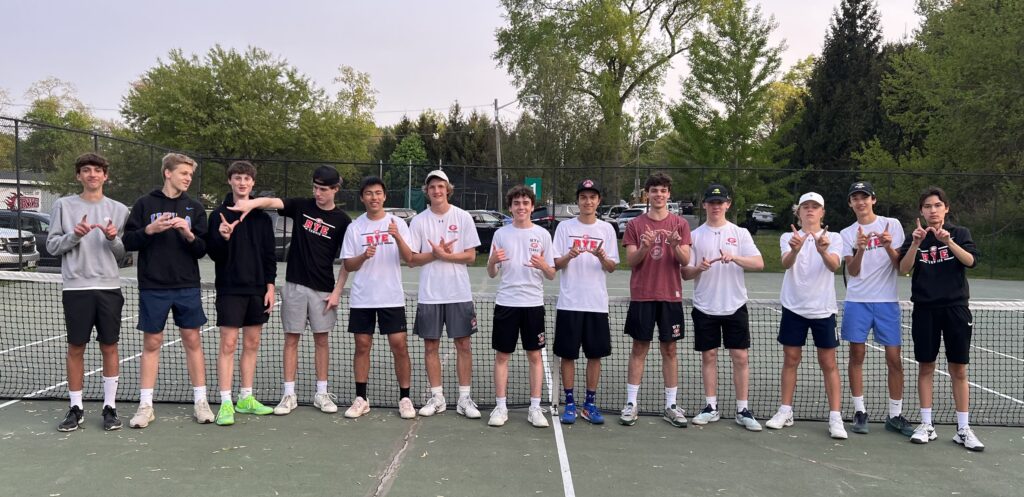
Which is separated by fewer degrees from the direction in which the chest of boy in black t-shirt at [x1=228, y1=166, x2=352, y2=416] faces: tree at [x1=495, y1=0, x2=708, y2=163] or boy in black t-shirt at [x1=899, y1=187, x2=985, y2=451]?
the boy in black t-shirt

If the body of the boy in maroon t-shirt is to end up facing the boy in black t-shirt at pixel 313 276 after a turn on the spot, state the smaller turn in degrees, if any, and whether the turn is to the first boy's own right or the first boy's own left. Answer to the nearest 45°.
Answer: approximately 90° to the first boy's own right

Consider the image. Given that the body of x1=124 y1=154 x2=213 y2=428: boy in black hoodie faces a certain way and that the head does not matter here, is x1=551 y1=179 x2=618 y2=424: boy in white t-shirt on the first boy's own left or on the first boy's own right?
on the first boy's own left

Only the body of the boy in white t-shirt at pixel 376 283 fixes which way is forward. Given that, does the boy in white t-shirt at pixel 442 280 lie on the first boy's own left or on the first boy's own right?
on the first boy's own left

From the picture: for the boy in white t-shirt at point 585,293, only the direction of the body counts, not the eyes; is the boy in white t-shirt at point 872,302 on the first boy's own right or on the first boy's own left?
on the first boy's own left

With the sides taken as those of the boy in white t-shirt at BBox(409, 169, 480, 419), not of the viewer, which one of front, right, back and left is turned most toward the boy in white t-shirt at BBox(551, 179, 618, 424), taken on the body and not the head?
left

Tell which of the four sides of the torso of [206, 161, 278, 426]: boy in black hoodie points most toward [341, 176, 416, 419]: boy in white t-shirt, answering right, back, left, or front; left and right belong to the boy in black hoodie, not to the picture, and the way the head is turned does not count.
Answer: left

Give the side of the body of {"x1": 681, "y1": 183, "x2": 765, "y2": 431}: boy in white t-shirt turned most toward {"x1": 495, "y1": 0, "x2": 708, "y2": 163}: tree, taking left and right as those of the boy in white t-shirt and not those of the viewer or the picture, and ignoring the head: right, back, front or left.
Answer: back

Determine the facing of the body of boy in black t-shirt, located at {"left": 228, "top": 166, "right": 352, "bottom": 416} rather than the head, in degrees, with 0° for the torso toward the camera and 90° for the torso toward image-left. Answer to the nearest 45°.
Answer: approximately 0°
